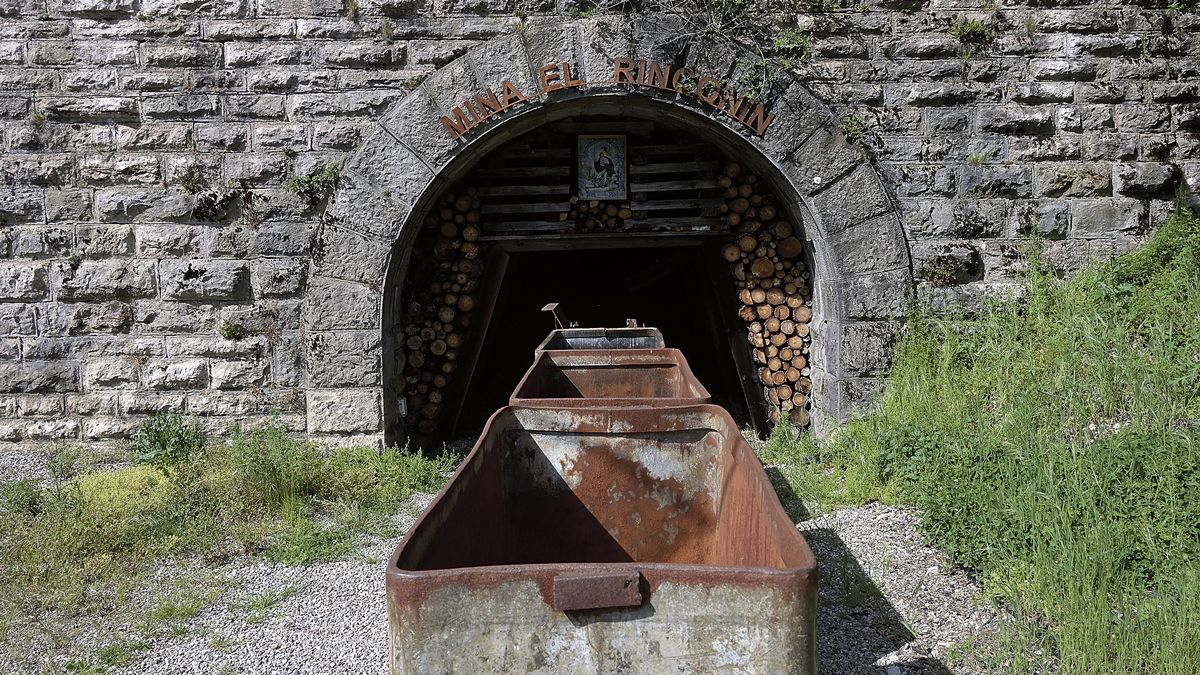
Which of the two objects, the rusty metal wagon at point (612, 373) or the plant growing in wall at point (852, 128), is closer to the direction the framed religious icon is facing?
the rusty metal wagon

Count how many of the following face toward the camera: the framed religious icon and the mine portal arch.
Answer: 2

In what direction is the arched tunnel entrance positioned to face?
toward the camera

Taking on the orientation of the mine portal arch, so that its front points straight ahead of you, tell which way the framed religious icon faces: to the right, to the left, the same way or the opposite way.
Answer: the same way

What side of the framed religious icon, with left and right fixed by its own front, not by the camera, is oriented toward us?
front

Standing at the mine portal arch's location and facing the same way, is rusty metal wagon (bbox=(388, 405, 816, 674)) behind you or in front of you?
in front

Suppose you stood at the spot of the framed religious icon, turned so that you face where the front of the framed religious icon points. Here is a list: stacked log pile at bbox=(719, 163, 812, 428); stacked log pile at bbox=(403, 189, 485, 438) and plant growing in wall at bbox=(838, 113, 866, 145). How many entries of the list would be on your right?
1

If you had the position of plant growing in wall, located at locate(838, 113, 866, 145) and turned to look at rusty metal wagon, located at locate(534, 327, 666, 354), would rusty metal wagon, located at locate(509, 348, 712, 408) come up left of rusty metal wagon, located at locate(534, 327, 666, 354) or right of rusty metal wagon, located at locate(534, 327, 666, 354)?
left

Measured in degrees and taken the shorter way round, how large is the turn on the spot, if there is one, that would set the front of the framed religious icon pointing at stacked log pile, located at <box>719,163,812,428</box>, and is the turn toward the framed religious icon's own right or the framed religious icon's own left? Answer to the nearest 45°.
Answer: approximately 90° to the framed religious icon's own left

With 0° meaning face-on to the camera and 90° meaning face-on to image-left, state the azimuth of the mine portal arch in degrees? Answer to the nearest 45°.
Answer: approximately 0°

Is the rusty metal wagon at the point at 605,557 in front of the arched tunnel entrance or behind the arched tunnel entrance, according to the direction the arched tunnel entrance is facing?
in front

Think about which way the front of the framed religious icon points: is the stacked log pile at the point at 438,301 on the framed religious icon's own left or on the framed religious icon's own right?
on the framed religious icon's own right
